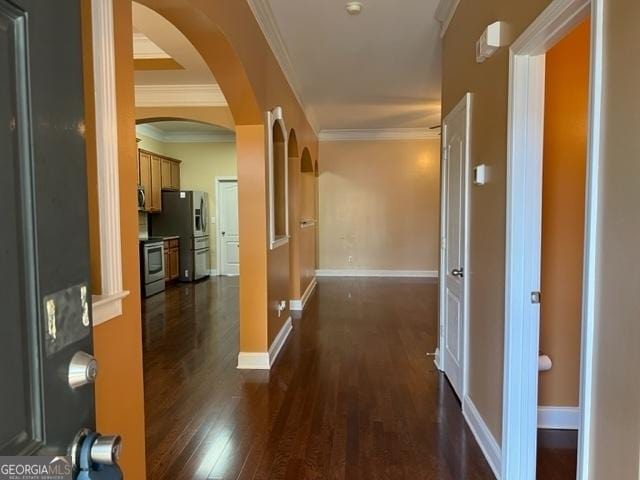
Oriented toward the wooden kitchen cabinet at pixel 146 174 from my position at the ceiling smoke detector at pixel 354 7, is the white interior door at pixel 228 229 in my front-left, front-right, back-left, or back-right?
front-right

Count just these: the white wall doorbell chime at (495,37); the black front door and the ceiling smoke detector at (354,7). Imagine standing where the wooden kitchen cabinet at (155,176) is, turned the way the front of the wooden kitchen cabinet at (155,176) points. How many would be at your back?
0

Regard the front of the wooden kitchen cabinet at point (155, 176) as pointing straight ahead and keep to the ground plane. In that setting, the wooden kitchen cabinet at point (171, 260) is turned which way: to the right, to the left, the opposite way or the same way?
the same way

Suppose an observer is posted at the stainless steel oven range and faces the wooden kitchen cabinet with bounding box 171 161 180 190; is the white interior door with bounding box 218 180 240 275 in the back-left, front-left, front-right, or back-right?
front-right

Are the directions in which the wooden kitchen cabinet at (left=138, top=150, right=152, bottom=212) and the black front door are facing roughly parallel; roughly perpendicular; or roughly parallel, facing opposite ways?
roughly parallel

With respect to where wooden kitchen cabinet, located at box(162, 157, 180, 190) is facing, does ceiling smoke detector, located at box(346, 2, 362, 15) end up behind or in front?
in front

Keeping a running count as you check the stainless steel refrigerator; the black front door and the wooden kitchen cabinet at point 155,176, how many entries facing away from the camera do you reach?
0

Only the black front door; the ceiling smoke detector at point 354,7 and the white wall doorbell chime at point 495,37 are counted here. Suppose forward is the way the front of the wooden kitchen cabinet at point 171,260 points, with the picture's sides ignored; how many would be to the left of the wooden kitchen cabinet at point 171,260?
0

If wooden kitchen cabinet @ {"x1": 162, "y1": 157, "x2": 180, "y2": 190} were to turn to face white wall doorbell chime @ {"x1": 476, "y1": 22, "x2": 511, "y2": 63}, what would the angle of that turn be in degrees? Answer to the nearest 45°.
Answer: approximately 45° to its right

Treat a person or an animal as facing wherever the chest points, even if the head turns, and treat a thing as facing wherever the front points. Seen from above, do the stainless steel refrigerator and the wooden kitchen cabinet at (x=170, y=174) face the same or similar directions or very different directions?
same or similar directions

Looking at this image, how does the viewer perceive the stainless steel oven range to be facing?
facing the viewer and to the right of the viewer

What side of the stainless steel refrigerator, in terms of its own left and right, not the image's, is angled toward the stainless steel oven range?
right

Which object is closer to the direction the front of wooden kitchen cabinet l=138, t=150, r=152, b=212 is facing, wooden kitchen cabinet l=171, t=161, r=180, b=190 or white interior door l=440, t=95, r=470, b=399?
the white interior door
